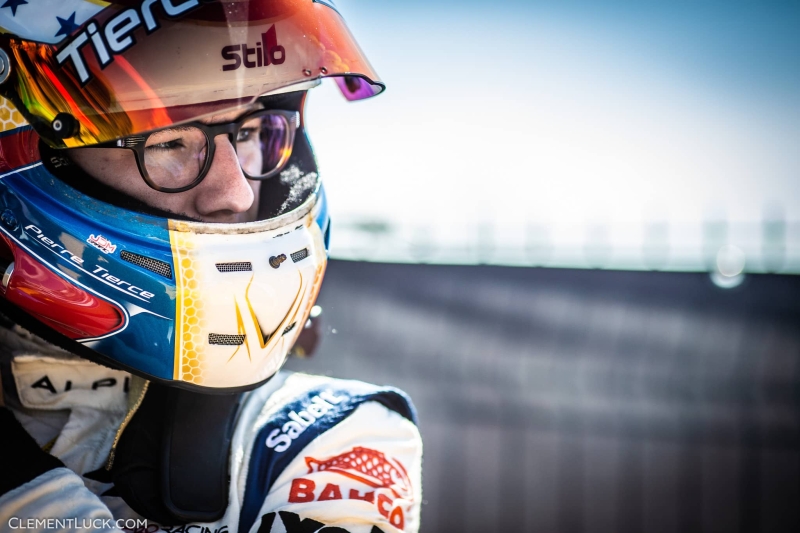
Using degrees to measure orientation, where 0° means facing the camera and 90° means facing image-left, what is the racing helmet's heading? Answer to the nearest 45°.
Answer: approximately 315°
